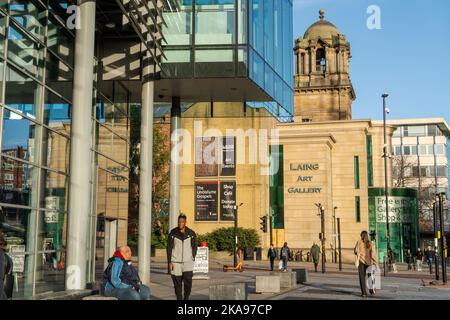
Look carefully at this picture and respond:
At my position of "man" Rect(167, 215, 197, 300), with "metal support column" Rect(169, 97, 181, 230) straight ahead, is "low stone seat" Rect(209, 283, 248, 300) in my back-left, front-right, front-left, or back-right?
back-right

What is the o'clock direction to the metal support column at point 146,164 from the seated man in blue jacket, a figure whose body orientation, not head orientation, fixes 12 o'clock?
The metal support column is roughly at 9 o'clock from the seated man in blue jacket.

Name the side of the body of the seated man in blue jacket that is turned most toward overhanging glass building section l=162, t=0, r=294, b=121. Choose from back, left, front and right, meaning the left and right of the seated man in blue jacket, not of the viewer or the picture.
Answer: left

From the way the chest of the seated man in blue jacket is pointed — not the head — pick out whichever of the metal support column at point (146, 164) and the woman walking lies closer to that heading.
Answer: the woman walking

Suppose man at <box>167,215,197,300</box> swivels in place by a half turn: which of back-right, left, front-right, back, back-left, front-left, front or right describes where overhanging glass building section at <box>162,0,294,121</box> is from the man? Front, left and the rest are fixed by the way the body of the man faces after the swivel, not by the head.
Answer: front

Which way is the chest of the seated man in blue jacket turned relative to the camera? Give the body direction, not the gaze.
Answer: to the viewer's right

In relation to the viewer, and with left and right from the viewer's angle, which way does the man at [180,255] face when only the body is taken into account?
facing the viewer

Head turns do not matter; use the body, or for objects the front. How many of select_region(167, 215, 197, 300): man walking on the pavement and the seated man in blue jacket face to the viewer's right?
1

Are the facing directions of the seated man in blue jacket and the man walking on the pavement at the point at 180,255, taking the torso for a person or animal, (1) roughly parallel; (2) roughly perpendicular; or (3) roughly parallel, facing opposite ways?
roughly perpendicular

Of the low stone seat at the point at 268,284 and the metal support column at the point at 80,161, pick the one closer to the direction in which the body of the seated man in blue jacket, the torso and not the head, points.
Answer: the low stone seat

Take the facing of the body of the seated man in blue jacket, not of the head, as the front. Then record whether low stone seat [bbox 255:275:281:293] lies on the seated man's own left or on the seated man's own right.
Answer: on the seated man's own left

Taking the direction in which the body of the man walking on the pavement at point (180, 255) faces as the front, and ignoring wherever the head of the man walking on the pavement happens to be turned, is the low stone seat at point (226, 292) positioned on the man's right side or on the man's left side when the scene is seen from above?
on the man's left side

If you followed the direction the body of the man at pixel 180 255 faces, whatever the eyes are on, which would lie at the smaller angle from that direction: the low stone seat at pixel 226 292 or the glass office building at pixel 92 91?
the low stone seat

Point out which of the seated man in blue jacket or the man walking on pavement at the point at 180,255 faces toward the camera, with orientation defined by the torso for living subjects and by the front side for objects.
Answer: the man walking on pavement

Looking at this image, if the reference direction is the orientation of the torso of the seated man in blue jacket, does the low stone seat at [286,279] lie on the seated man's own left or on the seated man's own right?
on the seated man's own left
